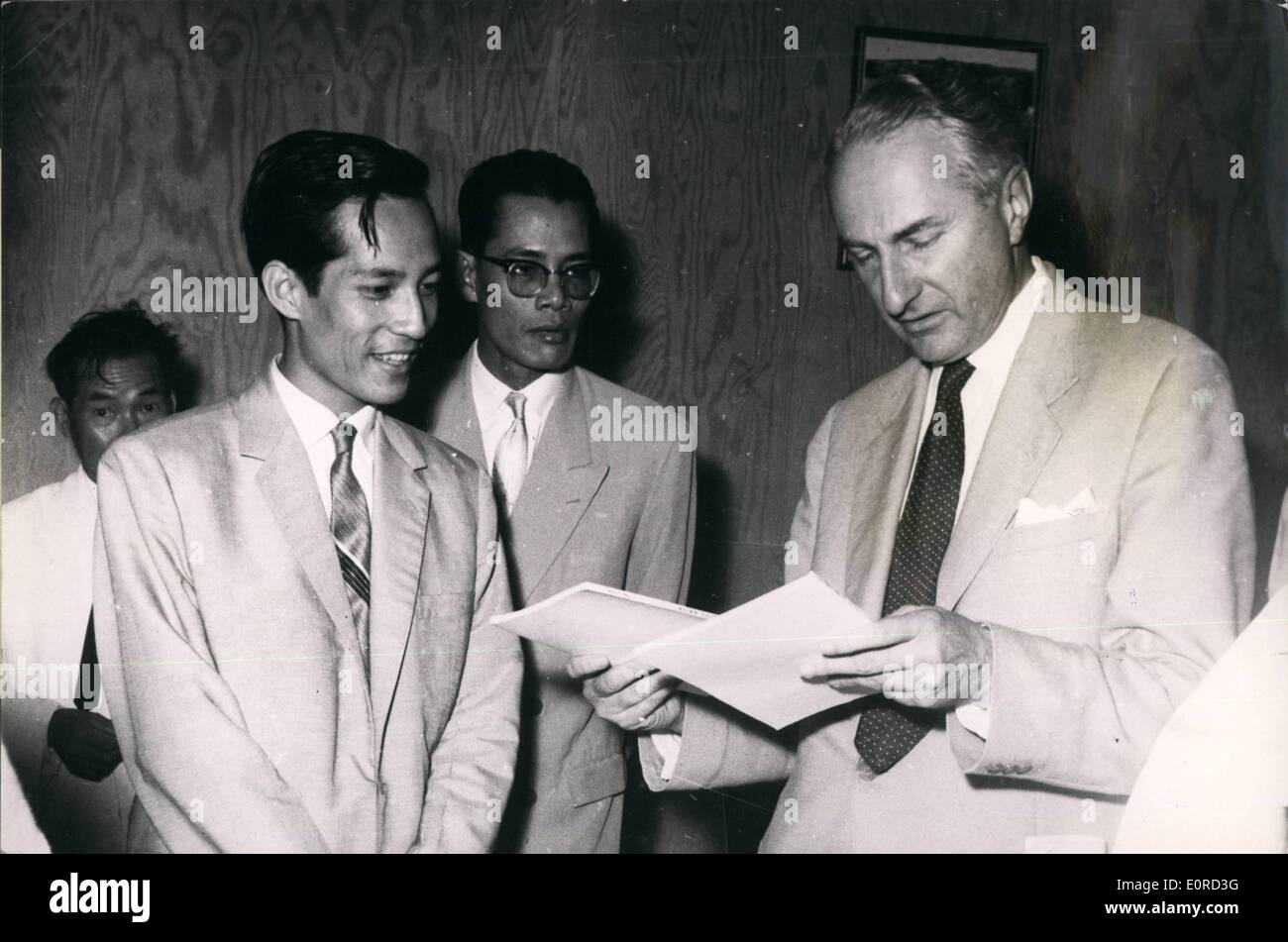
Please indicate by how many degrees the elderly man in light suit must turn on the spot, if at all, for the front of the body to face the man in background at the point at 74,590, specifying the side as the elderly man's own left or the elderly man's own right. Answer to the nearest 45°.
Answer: approximately 45° to the elderly man's own right

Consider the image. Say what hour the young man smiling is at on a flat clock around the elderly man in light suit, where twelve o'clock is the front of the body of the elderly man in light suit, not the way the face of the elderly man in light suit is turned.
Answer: The young man smiling is roughly at 1 o'clock from the elderly man in light suit.

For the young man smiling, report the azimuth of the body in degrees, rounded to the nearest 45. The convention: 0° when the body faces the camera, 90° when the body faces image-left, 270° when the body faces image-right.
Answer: approximately 315°

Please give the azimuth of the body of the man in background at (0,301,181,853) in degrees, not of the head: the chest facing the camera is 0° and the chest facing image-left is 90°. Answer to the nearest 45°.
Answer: approximately 315°

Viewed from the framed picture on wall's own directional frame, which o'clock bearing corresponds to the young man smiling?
The young man smiling is roughly at 2 o'clock from the framed picture on wall.
